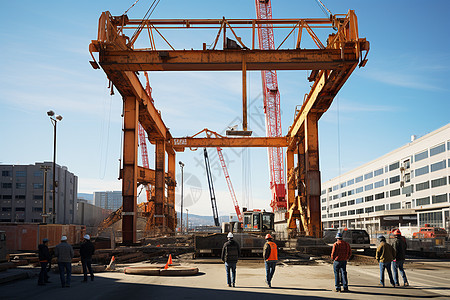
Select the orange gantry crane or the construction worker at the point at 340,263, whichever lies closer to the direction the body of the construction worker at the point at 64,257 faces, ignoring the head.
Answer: the orange gantry crane

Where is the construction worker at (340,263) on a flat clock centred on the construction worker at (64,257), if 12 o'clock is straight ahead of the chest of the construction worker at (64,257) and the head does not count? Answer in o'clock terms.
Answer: the construction worker at (340,263) is roughly at 4 o'clock from the construction worker at (64,257).

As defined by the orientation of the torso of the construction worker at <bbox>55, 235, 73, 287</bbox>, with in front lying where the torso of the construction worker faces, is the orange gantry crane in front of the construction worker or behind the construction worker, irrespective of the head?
in front

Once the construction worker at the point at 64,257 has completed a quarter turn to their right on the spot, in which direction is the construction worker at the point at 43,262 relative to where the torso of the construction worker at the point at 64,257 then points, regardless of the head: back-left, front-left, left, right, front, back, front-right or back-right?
back-left

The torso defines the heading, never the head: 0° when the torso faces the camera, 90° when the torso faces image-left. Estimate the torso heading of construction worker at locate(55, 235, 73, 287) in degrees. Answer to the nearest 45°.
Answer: approximately 180°
